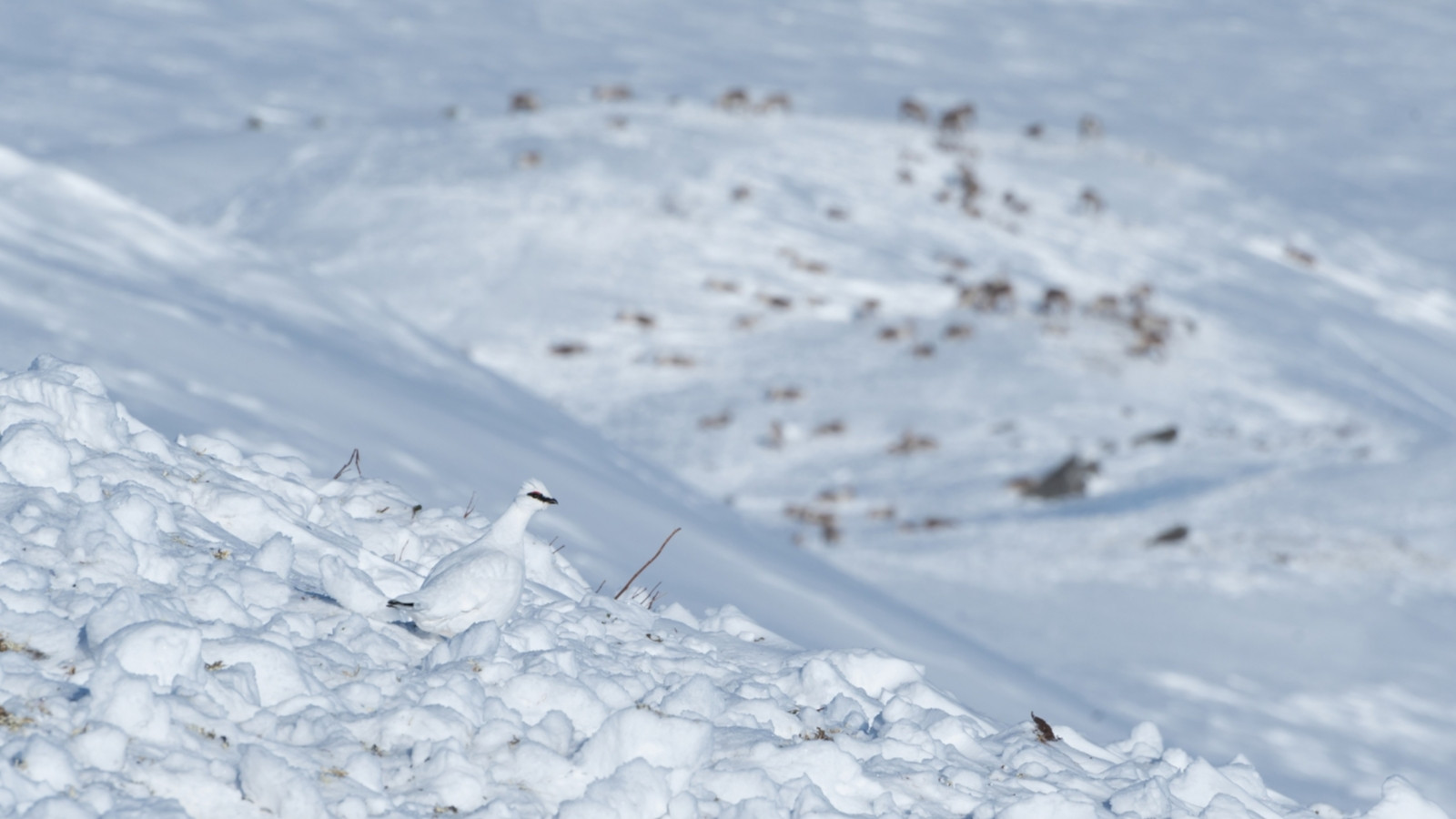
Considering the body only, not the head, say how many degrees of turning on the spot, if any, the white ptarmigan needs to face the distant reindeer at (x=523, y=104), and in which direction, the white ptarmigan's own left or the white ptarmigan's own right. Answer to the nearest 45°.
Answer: approximately 90° to the white ptarmigan's own left

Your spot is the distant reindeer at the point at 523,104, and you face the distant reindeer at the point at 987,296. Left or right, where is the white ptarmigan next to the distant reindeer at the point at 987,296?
right

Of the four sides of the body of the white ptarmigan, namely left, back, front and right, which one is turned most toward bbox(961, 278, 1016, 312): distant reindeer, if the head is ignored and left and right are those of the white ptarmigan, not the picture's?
left

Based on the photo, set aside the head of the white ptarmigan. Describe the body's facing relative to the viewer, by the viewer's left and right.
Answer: facing to the right of the viewer
